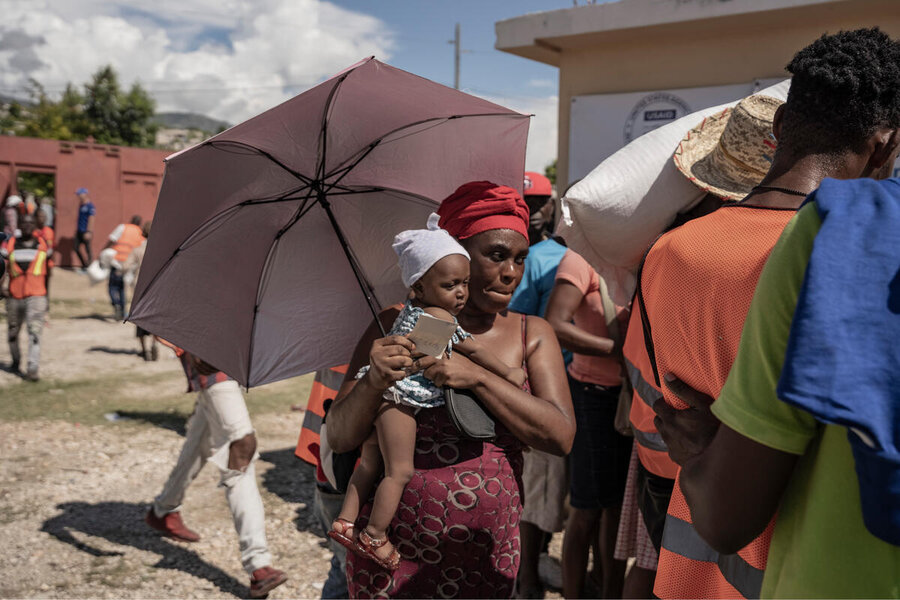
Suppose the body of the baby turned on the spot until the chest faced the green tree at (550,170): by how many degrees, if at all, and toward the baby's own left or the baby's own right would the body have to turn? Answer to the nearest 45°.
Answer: approximately 135° to the baby's own left

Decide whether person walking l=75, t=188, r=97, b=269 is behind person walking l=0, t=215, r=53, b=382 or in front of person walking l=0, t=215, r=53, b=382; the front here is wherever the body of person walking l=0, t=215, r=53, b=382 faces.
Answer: behind

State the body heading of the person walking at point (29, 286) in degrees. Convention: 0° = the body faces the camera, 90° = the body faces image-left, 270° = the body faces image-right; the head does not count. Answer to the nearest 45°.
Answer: approximately 0°

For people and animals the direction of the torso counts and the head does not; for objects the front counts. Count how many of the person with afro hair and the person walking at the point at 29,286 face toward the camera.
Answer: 1

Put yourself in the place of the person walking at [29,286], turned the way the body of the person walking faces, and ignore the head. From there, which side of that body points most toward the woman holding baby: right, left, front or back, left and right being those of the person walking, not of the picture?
front

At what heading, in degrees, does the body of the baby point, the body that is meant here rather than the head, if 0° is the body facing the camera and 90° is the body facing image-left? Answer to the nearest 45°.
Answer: approximately 315°

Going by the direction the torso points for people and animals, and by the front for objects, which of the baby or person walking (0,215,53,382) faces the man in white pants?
the person walking
